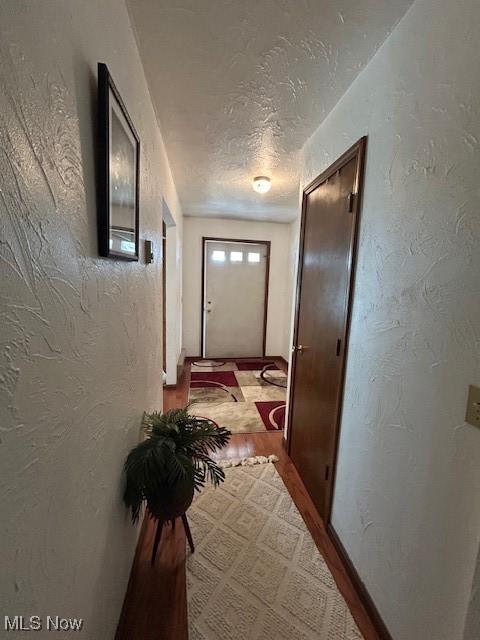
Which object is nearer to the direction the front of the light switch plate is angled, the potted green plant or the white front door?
the potted green plant

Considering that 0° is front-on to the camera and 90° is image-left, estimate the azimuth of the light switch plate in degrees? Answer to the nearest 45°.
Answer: approximately 45°

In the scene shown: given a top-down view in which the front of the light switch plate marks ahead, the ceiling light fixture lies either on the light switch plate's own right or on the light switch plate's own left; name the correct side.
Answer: on the light switch plate's own right

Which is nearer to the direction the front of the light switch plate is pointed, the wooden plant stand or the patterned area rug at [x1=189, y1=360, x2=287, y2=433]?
the wooden plant stand

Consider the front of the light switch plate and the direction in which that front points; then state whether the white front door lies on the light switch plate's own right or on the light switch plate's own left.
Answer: on the light switch plate's own right

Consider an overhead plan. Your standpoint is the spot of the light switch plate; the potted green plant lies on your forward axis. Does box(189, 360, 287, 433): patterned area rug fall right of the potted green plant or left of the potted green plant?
right

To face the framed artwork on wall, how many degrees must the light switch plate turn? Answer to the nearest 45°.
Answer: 0° — it already faces it

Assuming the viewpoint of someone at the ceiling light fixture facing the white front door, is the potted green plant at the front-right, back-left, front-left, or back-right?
back-left

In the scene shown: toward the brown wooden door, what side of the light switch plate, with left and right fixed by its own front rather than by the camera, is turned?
right

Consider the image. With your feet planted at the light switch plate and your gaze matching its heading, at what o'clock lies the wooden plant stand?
The wooden plant stand is roughly at 1 o'clock from the light switch plate.
